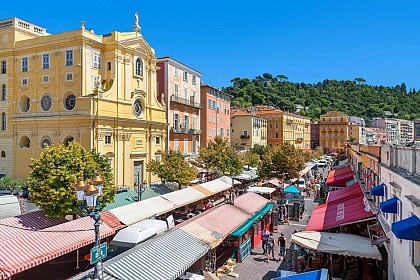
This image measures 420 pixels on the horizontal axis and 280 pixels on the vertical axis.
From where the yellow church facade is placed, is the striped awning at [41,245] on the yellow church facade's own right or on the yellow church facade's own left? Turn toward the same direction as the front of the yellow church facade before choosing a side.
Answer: on the yellow church facade's own right

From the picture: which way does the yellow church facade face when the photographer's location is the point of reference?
facing the viewer and to the right of the viewer

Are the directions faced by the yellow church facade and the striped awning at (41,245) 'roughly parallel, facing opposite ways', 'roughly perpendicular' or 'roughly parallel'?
roughly parallel

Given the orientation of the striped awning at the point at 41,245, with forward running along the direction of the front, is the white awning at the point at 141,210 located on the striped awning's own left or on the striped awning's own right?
on the striped awning's own left

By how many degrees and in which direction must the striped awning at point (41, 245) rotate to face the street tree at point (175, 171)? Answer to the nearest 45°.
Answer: approximately 90° to its left

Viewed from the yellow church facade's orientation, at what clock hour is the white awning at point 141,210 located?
The white awning is roughly at 1 o'clock from the yellow church facade.

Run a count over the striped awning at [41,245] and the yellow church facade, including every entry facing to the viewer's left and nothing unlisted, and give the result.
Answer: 0

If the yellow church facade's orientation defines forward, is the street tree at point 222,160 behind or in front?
in front

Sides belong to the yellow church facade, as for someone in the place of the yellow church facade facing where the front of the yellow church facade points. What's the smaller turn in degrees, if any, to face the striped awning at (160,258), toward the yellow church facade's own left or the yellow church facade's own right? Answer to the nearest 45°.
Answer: approximately 45° to the yellow church facade's own right

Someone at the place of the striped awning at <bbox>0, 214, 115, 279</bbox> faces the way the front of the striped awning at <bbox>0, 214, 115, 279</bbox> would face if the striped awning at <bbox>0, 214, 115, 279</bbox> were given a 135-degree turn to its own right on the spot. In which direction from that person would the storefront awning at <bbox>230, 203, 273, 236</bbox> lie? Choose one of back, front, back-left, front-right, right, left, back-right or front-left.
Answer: back

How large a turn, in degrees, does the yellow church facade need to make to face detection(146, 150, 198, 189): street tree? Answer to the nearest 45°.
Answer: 0° — it already faces it

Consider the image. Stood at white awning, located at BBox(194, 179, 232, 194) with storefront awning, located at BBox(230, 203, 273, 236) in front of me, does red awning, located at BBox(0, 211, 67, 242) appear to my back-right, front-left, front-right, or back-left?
front-right

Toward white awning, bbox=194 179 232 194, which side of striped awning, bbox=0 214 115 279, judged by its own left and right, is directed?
left
